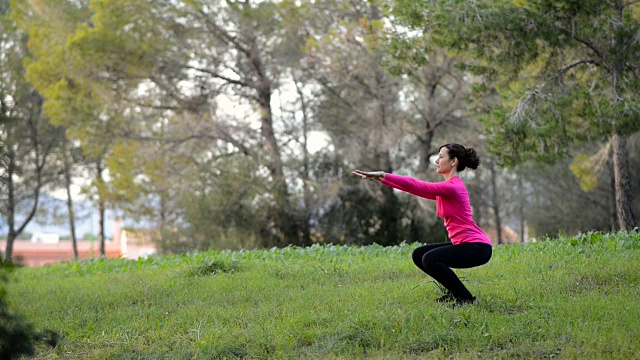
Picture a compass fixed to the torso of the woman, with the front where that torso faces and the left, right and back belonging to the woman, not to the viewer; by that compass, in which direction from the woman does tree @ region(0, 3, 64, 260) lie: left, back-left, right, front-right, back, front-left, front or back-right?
front-right

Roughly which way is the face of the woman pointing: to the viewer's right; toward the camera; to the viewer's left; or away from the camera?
to the viewer's left

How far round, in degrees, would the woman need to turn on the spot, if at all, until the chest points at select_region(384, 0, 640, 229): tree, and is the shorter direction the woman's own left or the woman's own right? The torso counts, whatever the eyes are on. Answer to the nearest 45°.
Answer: approximately 90° to the woman's own right

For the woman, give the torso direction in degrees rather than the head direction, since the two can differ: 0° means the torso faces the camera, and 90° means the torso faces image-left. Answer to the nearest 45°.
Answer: approximately 90°
